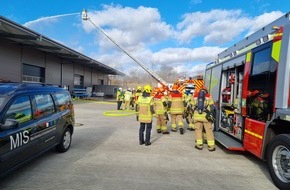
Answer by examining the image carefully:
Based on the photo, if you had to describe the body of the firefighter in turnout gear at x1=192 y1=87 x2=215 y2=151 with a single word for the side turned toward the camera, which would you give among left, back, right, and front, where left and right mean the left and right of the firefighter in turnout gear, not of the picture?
back

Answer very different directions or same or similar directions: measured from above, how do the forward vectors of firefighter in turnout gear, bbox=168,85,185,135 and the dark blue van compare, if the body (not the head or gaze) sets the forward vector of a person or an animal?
very different directions

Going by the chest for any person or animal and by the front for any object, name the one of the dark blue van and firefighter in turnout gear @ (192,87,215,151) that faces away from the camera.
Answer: the firefighter in turnout gear
